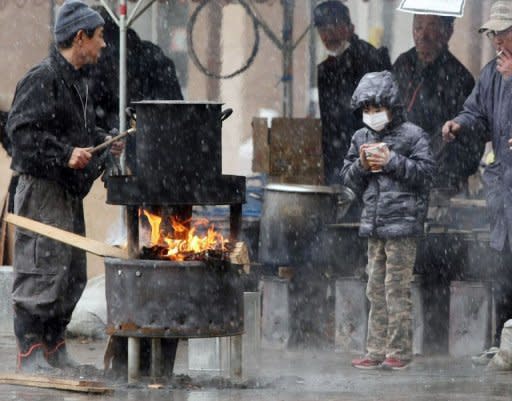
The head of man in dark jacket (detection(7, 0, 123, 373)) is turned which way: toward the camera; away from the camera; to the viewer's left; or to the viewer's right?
to the viewer's right

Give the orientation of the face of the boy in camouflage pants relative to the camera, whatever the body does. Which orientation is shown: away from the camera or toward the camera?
toward the camera

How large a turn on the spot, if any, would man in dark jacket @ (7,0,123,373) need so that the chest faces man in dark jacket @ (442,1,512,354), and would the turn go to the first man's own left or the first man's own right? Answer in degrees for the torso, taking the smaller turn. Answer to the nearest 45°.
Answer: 0° — they already face them

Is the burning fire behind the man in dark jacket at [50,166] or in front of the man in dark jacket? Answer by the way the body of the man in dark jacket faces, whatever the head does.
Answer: in front

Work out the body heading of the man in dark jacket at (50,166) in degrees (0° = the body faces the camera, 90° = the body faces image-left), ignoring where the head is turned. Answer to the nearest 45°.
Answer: approximately 270°

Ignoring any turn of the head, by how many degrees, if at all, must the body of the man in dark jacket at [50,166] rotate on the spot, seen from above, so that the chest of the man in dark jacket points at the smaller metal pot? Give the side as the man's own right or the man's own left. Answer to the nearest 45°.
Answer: approximately 45° to the man's own left

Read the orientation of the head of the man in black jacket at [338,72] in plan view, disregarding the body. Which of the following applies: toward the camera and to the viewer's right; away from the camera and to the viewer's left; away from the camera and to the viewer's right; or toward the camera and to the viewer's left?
toward the camera and to the viewer's left

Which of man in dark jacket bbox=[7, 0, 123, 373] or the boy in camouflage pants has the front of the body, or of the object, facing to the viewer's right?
the man in dark jacket

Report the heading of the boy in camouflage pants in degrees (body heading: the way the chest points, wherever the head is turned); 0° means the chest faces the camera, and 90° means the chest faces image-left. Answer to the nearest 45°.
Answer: approximately 45°

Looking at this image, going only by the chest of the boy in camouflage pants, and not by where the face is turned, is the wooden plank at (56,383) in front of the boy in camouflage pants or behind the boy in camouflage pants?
in front

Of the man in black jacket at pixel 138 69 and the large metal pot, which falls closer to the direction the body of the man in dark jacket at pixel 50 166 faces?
the large metal pot

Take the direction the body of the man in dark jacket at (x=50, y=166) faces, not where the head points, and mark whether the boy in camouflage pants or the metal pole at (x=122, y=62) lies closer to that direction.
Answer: the boy in camouflage pants

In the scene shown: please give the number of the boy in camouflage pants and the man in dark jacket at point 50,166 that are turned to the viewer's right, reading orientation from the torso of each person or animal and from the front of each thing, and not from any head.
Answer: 1
